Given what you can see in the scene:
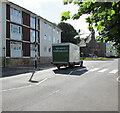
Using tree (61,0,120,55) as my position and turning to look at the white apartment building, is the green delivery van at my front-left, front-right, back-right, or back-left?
front-right

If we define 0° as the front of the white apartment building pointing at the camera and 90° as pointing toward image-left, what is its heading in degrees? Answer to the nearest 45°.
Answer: approximately 315°

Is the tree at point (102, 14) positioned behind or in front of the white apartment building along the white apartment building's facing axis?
in front

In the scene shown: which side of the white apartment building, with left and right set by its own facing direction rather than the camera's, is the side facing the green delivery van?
front

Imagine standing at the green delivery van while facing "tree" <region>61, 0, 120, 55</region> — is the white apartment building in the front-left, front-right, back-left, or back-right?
back-right

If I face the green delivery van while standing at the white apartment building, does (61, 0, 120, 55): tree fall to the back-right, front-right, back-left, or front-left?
front-right

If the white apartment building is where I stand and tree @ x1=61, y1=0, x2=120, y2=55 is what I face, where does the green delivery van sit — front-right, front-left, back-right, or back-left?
front-left
